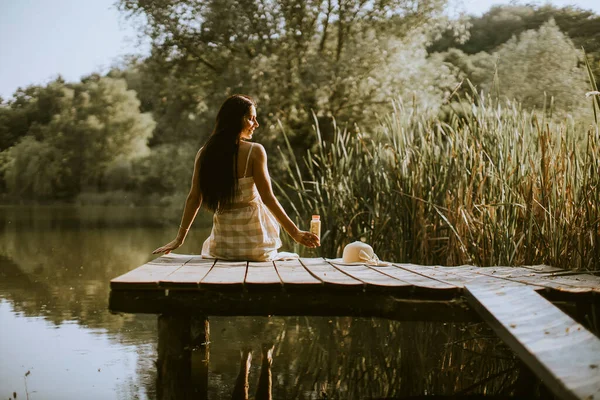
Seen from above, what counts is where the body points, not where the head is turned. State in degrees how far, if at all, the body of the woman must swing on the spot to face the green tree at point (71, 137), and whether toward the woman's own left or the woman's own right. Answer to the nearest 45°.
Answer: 0° — they already face it

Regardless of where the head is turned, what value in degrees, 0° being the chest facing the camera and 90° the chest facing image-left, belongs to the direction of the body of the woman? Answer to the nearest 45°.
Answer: approximately 180°

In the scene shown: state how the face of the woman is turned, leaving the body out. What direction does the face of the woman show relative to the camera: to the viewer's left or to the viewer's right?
to the viewer's right
